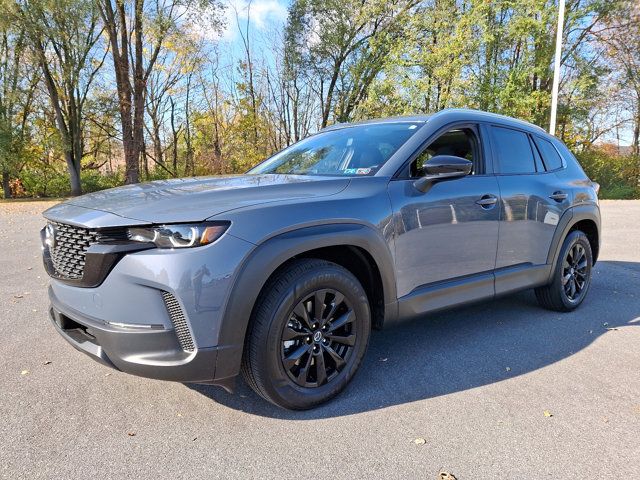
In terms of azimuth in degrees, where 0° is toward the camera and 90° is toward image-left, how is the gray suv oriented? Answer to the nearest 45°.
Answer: approximately 45°

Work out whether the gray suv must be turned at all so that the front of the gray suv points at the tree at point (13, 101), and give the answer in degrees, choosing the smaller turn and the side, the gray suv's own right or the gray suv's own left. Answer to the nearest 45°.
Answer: approximately 90° to the gray suv's own right

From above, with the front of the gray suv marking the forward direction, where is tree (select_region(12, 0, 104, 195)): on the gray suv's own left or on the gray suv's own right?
on the gray suv's own right

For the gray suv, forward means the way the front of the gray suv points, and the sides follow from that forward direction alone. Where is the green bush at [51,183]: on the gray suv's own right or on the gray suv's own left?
on the gray suv's own right

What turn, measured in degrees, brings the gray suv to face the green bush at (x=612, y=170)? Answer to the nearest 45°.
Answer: approximately 180°
